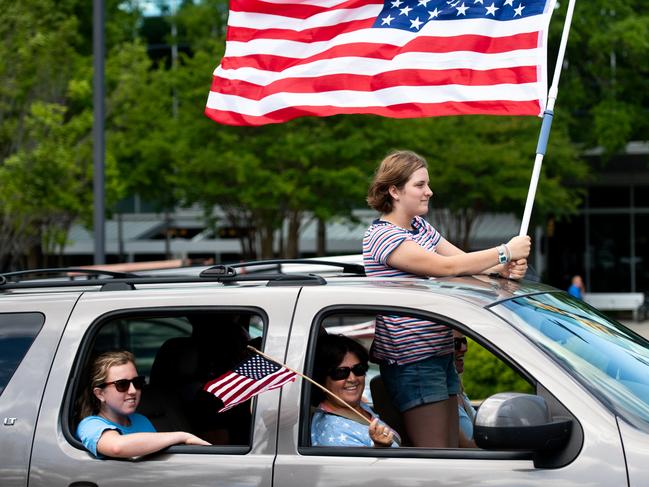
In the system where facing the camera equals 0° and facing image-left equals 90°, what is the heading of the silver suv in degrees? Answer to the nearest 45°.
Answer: approximately 270°

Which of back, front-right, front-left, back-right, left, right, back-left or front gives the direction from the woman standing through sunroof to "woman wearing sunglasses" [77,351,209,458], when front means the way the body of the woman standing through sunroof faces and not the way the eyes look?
back

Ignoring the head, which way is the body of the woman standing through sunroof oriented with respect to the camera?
to the viewer's right

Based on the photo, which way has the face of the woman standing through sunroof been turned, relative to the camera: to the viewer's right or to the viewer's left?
to the viewer's right

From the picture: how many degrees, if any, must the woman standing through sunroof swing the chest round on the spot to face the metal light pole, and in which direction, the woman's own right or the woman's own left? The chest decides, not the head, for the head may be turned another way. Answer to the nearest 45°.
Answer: approximately 135° to the woman's own left

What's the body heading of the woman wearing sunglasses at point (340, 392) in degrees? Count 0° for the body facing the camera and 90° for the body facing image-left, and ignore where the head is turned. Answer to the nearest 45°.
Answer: approximately 315°

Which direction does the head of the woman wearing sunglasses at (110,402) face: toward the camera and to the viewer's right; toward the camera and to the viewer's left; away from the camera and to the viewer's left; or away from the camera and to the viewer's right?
toward the camera and to the viewer's right

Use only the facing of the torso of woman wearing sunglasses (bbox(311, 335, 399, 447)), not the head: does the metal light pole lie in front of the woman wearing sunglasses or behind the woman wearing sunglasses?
behind
